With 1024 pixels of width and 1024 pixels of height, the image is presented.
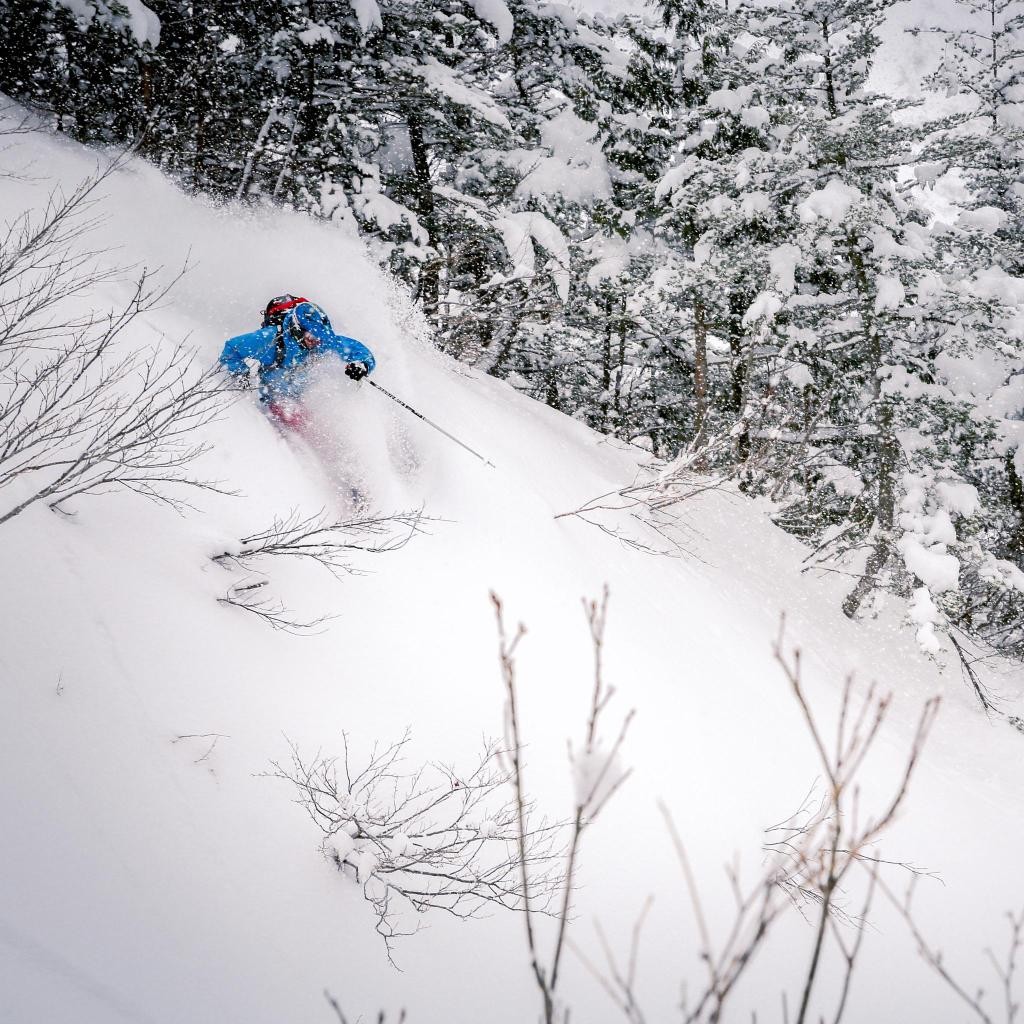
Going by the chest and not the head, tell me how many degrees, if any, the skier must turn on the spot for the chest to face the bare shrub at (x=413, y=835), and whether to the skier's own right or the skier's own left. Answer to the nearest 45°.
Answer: approximately 45° to the skier's own right

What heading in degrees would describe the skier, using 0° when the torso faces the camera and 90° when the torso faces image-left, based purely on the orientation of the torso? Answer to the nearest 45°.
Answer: approximately 315°

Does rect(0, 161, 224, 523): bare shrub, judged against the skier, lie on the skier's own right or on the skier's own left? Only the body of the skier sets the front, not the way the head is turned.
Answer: on the skier's own right

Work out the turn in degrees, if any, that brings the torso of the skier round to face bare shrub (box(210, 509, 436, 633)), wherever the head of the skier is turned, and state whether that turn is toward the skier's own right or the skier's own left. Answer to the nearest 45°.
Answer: approximately 45° to the skier's own right
